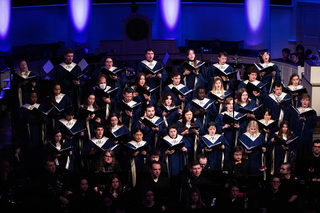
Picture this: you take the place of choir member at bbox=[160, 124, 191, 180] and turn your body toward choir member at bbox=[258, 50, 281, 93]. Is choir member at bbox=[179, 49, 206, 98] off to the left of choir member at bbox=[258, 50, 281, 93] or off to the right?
left

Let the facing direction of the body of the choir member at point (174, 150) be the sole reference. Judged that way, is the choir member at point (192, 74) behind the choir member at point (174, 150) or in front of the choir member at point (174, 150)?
behind

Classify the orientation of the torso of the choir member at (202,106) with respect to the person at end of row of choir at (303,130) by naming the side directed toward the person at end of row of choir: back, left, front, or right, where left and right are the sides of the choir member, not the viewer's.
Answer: left

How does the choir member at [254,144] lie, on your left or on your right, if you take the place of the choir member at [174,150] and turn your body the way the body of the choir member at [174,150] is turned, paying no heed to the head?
on your left

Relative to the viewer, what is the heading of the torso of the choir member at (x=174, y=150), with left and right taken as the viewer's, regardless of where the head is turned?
facing the viewer

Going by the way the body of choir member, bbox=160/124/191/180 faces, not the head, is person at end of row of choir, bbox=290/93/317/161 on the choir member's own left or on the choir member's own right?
on the choir member's own left

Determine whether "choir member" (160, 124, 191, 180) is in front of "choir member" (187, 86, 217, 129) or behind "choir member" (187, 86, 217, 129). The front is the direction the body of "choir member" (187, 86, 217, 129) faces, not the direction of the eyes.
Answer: in front

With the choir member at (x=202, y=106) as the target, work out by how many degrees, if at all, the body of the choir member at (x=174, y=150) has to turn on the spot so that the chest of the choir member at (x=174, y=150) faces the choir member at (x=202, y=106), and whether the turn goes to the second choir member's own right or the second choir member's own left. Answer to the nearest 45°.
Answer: approximately 135° to the second choir member's own left

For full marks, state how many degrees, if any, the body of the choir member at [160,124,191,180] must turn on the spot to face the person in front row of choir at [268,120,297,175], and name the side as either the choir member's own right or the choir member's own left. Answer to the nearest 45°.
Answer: approximately 90° to the choir member's own left

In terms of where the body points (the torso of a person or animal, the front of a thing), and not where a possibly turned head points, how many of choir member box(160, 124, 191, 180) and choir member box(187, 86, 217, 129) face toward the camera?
2

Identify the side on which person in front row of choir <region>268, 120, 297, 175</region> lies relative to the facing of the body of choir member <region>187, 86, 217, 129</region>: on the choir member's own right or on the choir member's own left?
on the choir member's own left

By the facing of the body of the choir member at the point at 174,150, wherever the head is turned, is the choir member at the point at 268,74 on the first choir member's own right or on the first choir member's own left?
on the first choir member's own left

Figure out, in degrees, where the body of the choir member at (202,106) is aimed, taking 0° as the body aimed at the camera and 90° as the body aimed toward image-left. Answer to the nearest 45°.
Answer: approximately 0°
